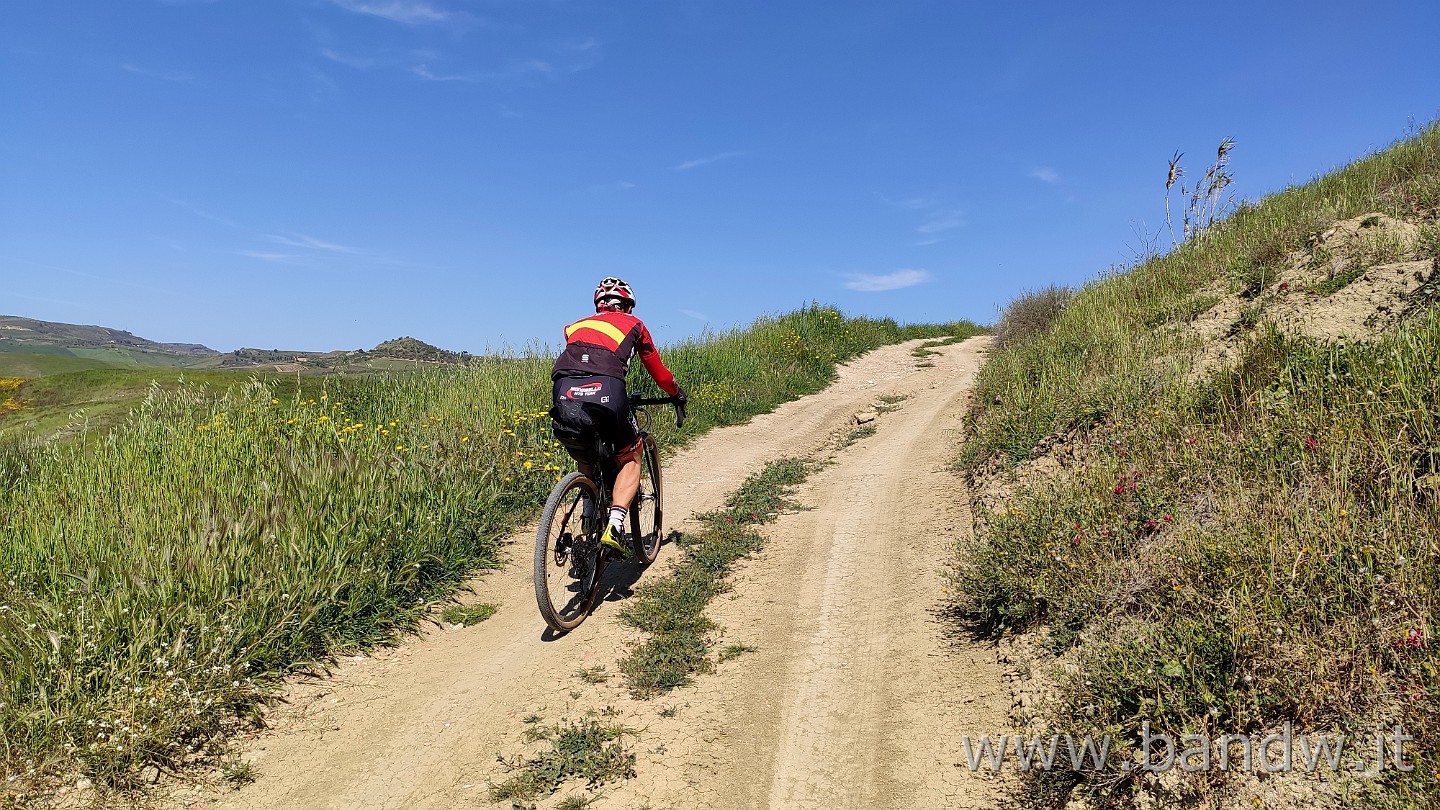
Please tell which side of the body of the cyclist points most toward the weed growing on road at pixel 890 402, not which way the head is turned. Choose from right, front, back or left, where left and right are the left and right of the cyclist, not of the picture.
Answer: front

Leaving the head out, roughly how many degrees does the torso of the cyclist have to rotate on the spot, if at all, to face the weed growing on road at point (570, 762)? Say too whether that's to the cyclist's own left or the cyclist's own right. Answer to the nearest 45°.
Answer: approximately 135° to the cyclist's own right

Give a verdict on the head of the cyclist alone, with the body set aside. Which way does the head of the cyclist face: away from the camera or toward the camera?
away from the camera

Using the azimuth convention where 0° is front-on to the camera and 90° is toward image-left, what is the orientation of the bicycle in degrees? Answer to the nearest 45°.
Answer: approximately 225°

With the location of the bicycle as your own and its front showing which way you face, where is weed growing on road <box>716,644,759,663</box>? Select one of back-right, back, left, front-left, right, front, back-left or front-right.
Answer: right

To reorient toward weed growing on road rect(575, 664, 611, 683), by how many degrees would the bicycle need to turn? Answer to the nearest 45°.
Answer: approximately 135° to its right

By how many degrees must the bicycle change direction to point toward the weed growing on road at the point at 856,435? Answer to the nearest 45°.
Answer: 0° — it already faces it

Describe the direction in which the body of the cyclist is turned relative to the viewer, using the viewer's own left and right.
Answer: facing away from the viewer and to the right of the viewer

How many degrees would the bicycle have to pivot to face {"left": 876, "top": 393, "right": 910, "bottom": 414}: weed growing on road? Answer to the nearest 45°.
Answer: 0° — it already faces it
